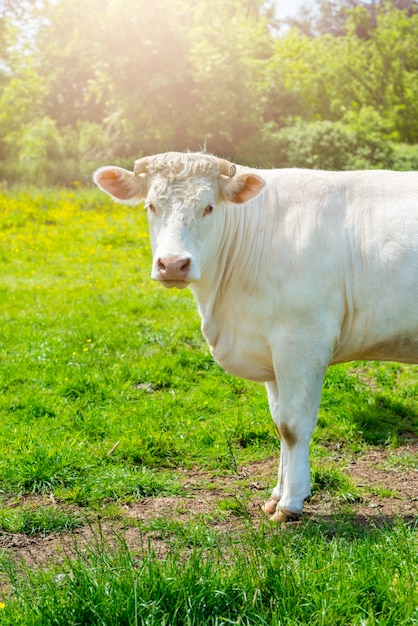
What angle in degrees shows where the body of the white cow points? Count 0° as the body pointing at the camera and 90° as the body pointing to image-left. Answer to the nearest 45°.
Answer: approximately 90°
